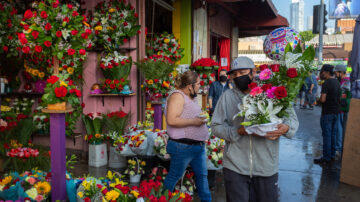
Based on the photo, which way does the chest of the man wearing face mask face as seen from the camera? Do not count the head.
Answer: toward the camera

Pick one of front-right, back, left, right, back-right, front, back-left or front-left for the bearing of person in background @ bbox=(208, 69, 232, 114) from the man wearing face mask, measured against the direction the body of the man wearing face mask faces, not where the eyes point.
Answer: back

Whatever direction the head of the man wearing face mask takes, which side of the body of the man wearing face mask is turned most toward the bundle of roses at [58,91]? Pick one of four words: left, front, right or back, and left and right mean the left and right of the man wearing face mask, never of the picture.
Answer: right

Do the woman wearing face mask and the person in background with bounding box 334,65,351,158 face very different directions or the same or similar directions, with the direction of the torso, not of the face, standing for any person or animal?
very different directions
